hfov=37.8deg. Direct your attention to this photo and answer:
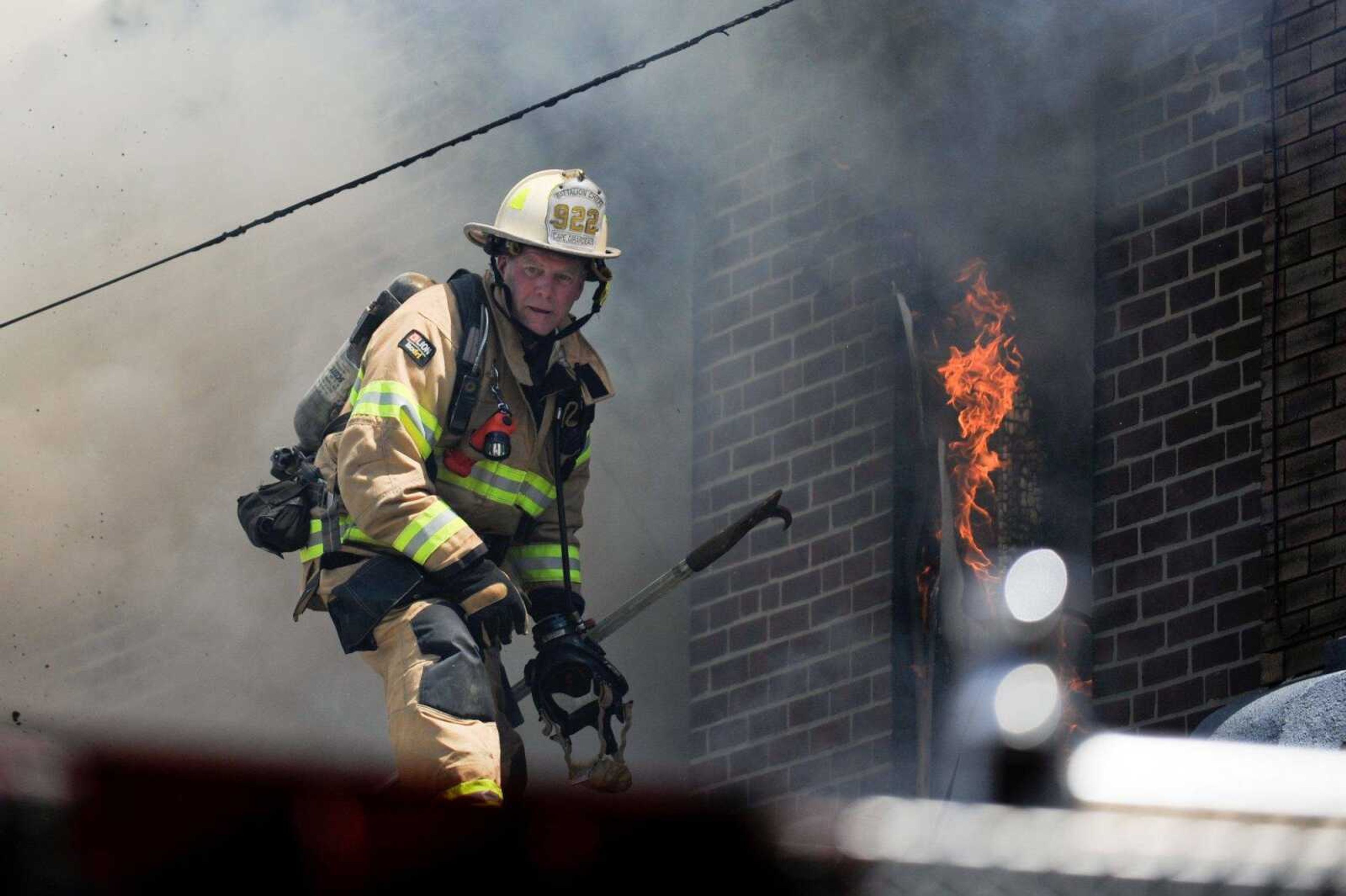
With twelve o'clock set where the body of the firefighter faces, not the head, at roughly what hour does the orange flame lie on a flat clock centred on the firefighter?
The orange flame is roughly at 9 o'clock from the firefighter.

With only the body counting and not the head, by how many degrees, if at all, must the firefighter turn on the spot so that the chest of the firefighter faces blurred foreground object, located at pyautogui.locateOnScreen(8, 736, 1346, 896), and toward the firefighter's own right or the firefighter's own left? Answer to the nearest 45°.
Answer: approximately 45° to the firefighter's own right

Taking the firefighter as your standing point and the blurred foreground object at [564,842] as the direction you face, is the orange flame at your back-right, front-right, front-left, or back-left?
back-left

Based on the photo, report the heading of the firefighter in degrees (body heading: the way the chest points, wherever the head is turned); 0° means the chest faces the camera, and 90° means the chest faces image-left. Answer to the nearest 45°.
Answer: approximately 315°
